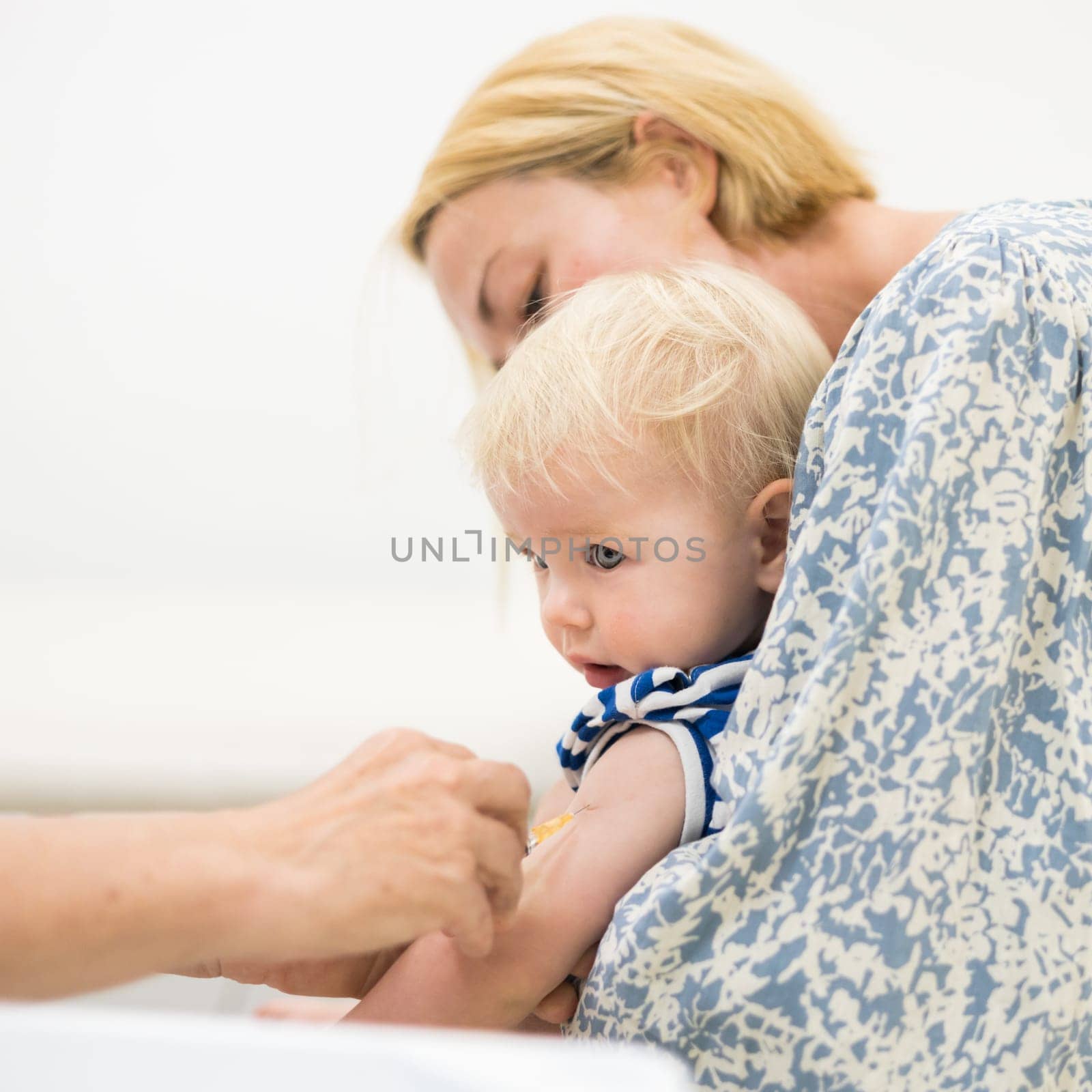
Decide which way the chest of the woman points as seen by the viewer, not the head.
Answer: to the viewer's left

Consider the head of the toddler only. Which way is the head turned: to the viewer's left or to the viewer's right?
to the viewer's left
